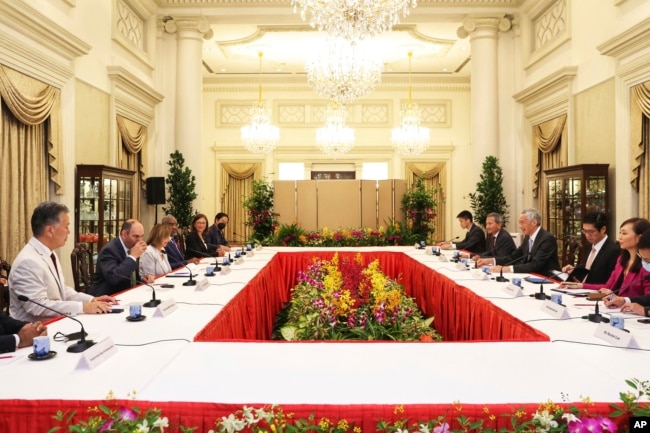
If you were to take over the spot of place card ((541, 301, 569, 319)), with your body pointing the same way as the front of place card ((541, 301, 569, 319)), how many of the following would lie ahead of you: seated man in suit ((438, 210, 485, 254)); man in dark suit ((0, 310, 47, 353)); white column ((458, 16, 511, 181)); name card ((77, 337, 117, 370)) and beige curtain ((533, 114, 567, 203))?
2

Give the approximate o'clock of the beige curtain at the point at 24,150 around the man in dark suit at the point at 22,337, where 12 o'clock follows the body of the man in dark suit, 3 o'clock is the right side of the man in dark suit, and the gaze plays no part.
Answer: The beige curtain is roughly at 9 o'clock from the man in dark suit.

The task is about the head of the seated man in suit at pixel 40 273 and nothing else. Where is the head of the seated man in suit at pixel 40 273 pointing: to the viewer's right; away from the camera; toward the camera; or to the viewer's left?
to the viewer's right

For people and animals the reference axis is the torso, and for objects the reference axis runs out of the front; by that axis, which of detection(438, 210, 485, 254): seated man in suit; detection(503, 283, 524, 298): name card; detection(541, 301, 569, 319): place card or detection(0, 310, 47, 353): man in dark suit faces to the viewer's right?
the man in dark suit

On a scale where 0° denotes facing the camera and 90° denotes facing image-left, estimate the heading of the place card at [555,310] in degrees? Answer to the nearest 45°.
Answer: approximately 45°

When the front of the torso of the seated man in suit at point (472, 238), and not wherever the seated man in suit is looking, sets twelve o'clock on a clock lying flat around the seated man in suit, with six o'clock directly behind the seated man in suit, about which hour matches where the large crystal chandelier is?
The large crystal chandelier is roughly at 10 o'clock from the seated man in suit.

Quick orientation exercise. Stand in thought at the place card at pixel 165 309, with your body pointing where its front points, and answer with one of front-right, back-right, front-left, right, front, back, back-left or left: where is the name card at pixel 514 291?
front-left

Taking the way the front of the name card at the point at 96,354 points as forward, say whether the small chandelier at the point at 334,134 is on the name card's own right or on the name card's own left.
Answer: on the name card's own left

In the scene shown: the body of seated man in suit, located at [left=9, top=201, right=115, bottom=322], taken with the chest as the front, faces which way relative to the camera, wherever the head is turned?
to the viewer's right

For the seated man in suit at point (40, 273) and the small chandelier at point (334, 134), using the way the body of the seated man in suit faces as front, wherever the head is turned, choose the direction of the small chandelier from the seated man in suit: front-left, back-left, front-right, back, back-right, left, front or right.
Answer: front-left

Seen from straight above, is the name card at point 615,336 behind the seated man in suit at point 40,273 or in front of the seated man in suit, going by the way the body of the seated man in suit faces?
in front

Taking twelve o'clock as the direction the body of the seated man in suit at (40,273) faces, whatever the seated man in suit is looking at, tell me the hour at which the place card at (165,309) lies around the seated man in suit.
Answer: The place card is roughly at 1 o'clock from the seated man in suit.

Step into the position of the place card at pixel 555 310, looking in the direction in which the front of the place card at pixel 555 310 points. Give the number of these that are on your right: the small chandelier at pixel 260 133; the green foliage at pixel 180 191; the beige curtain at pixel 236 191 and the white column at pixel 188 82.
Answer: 4

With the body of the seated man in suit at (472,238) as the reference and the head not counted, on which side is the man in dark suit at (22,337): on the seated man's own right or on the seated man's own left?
on the seated man's own left

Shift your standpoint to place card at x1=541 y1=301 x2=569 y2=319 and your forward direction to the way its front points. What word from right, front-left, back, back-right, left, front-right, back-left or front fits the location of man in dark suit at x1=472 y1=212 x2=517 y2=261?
back-right

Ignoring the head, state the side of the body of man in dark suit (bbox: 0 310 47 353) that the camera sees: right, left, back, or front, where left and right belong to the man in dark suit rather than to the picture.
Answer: right

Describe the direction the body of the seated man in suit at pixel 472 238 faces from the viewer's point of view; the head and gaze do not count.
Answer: to the viewer's left
